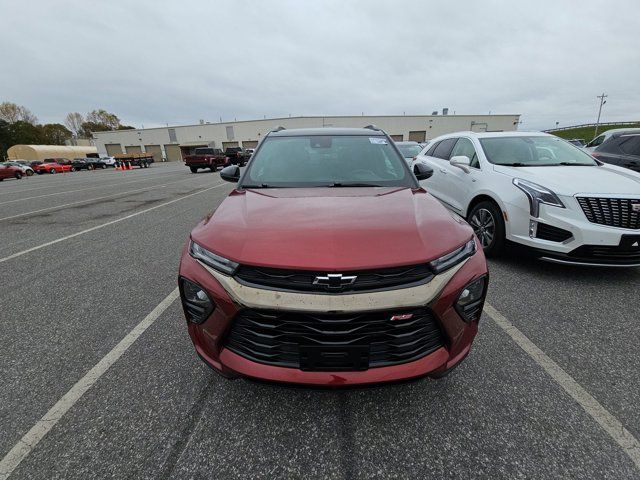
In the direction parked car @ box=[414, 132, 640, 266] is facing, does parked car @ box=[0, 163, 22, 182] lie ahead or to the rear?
to the rear

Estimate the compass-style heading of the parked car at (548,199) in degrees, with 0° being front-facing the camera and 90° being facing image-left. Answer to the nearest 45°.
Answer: approximately 315°

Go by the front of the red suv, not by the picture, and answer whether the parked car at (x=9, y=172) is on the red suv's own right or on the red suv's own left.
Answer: on the red suv's own right

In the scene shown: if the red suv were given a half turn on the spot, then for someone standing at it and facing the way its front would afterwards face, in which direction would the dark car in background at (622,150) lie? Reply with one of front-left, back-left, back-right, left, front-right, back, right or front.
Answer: front-right

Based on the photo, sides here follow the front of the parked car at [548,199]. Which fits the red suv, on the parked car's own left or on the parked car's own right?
on the parked car's own right

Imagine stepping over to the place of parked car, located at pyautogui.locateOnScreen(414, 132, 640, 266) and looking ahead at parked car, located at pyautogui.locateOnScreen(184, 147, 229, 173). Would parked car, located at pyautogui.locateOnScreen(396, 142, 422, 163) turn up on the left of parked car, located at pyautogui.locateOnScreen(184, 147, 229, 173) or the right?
right

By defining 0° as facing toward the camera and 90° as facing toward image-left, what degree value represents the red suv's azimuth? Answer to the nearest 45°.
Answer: approximately 0°
